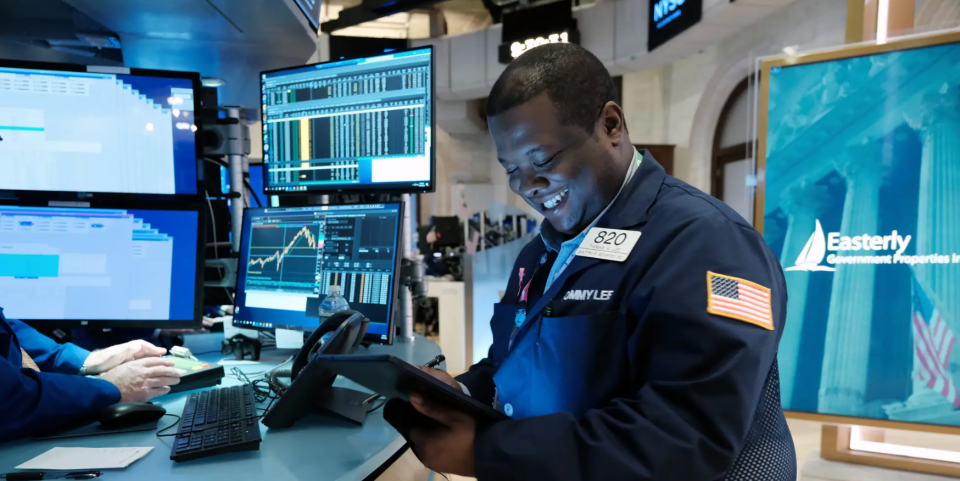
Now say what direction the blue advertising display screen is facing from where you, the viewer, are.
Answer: facing the viewer and to the left of the viewer

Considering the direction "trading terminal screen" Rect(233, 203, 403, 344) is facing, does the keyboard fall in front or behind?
in front

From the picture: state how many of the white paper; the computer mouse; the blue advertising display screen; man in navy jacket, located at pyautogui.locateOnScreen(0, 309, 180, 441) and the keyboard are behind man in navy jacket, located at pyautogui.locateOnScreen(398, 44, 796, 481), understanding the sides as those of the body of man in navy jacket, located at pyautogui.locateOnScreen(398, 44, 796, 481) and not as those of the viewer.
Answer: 1

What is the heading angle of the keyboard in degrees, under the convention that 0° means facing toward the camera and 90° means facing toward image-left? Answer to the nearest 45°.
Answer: approximately 90°

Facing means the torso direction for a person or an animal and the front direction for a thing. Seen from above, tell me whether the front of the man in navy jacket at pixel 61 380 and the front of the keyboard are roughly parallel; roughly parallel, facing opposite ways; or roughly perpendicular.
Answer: roughly parallel, facing opposite ways

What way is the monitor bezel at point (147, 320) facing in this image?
toward the camera

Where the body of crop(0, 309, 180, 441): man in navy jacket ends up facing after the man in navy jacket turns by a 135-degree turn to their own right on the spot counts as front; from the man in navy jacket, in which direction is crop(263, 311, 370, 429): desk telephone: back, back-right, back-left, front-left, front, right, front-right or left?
left

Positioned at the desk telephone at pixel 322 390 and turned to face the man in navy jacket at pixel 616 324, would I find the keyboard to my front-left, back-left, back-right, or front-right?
back-right

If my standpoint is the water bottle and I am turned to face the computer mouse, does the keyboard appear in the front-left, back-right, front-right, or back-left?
front-left

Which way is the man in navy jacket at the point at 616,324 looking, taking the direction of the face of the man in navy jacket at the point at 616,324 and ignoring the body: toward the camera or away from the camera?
toward the camera

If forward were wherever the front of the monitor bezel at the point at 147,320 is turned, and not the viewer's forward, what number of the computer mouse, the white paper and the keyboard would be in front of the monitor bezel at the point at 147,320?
3

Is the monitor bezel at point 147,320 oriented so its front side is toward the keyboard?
yes

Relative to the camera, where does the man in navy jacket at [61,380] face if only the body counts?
to the viewer's right

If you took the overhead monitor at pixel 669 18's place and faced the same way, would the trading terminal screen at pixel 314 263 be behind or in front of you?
in front
